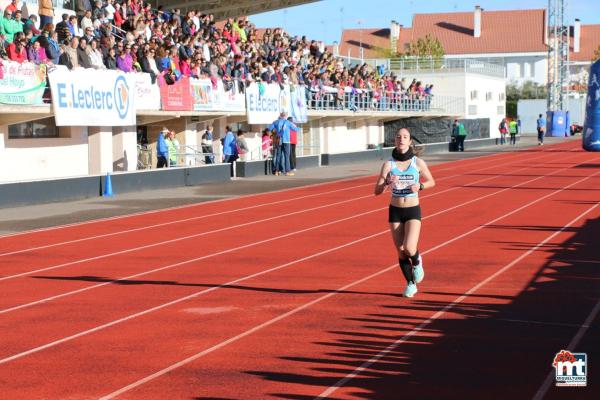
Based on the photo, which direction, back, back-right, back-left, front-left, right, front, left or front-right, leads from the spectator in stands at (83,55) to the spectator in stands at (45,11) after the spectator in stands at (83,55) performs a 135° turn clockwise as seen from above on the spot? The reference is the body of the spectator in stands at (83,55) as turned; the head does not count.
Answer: front-right

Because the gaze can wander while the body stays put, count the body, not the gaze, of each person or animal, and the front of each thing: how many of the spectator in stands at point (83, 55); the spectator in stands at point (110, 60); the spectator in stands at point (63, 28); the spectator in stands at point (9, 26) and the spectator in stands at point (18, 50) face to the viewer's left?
0

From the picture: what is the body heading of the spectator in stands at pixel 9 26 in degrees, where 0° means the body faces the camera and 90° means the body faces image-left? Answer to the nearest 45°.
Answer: approximately 315°

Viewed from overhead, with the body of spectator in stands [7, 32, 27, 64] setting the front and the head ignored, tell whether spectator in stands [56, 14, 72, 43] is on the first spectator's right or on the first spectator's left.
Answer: on the first spectator's left

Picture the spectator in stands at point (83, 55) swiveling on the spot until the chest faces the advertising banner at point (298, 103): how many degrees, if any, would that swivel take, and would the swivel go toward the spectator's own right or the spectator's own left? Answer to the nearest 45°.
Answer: approximately 90° to the spectator's own left

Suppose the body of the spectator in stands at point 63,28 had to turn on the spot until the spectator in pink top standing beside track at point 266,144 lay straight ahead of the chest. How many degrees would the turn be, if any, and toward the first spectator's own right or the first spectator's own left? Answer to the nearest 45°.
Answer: approximately 90° to the first spectator's own left

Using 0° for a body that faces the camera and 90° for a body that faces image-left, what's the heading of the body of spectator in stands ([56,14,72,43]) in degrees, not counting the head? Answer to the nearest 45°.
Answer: approximately 315°

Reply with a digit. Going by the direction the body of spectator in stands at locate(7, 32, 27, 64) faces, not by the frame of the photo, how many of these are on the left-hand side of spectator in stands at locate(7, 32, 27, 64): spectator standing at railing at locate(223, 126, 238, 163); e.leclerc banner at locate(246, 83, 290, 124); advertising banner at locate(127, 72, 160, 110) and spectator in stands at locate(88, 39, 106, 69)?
4

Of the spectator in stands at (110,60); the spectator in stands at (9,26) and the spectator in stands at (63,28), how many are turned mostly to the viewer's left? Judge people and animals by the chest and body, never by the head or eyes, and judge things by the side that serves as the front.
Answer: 0

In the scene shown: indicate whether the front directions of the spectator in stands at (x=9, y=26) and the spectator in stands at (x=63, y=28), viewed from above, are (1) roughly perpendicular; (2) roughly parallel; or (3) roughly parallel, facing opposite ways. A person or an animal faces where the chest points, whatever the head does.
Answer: roughly parallel

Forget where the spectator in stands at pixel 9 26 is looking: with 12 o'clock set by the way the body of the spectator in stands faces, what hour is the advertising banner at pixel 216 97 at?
The advertising banner is roughly at 9 o'clock from the spectator in stands.

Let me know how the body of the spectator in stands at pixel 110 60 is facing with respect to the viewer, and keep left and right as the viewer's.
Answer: facing the viewer and to the right of the viewer

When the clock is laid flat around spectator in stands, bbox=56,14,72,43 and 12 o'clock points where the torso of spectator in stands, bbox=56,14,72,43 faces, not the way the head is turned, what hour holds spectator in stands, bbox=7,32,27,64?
spectator in stands, bbox=7,32,27,64 is roughly at 2 o'clock from spectator in stands, bbox=56,14,72,43.

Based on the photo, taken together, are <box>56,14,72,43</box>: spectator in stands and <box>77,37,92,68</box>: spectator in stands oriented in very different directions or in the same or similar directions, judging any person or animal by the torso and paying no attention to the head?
same or similar directions
